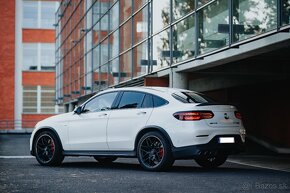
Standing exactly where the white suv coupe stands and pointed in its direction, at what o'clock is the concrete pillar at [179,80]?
The concrete pillar is roughly at 2 o'clock from the white suv coupe.

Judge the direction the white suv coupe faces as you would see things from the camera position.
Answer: facing away from the viewer and to the left of the viewer
